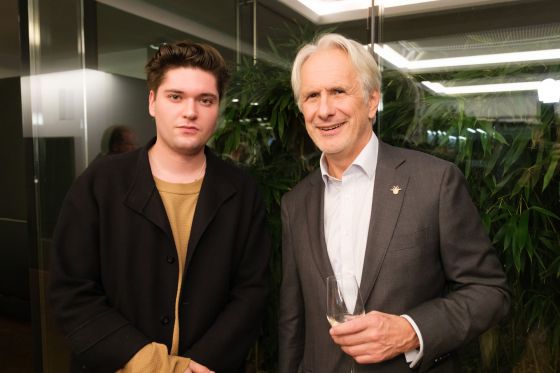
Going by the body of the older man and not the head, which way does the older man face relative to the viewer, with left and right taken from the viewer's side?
facing the viewer and to the left of the viewer

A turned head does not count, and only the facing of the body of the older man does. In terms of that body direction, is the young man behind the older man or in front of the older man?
in front

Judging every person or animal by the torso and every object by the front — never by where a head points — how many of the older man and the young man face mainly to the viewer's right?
0

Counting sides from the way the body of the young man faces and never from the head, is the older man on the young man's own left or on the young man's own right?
on the young man's own left

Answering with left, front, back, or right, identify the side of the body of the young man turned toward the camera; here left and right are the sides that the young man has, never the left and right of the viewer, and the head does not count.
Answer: front
